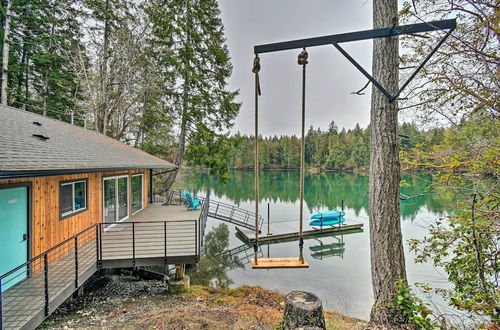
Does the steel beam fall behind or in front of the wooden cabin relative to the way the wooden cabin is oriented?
in front

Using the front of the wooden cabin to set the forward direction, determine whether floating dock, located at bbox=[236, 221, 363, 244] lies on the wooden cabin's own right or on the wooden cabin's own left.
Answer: on the wooden cabin's own left

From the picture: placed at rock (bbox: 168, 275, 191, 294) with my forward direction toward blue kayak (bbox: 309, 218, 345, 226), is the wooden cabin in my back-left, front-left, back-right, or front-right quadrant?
back-left

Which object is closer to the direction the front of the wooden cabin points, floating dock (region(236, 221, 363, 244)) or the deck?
the deck

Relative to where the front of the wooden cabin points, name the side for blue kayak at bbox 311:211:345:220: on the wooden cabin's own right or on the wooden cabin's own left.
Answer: on the wooden cabin's own left

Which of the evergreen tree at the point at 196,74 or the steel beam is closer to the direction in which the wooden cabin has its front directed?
the steel beam

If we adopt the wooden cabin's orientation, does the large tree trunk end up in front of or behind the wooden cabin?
in front

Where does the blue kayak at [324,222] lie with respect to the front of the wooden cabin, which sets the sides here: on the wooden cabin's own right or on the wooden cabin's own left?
on the wooden cabin's own left

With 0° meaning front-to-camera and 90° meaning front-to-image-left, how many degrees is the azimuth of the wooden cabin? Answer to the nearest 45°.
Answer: approximately 315°

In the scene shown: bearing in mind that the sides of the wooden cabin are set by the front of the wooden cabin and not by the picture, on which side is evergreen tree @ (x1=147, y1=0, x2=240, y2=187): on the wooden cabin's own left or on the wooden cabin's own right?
on the wooden cabin's own left
